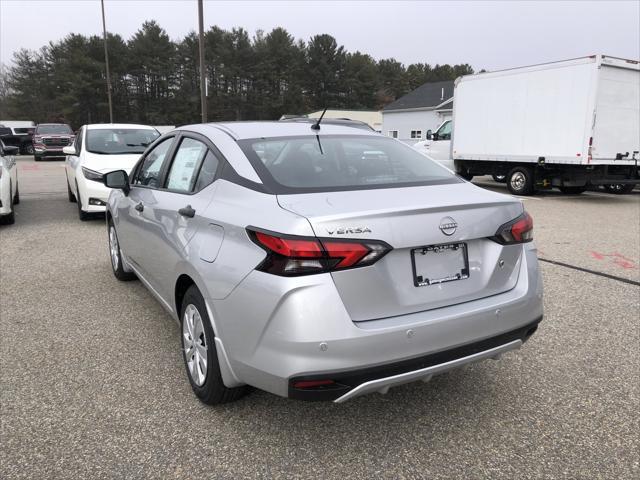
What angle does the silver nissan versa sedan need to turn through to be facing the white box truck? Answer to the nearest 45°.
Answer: approximately 90° to its right

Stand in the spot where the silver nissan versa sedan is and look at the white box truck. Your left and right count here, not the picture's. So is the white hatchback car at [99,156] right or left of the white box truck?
left

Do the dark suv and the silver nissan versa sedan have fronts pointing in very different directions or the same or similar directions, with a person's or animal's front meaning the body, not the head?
very different directions

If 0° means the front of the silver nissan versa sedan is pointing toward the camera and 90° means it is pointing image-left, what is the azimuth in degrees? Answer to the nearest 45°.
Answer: approximately 135°

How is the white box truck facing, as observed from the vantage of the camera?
facing away from the viewer and to the left of the viewer

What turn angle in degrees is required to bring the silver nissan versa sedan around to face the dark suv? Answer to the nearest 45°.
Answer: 0° — it already faces it

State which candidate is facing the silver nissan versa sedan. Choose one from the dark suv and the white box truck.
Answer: the dark suv

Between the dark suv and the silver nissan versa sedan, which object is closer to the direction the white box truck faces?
the dark suv
